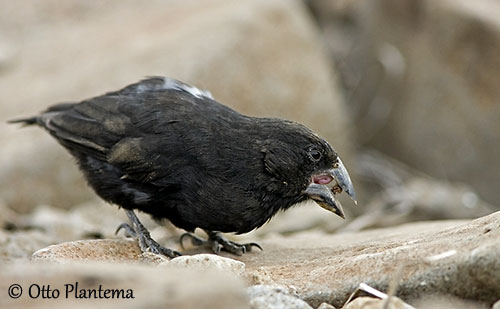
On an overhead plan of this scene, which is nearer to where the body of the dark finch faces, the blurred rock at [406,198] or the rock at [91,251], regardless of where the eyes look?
the blurred rock

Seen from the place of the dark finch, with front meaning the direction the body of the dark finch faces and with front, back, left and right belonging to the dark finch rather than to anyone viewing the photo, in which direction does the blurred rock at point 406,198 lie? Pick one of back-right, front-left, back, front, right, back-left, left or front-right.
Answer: front-left

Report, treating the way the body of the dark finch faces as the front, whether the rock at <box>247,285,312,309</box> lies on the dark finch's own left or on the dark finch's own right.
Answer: on the dark finch's own right

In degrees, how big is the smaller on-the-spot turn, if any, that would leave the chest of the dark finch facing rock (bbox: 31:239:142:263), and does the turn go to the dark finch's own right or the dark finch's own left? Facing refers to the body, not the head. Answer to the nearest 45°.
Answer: approximately 135° to the dark finch's own right

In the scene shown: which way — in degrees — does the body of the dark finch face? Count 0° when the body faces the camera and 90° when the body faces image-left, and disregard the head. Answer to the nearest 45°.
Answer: approximately 270°

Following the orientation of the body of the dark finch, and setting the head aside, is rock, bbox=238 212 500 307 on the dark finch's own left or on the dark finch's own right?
on the dark finch's own right

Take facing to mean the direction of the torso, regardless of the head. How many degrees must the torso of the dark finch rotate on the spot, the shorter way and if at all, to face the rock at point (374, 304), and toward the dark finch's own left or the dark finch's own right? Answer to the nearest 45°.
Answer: approximately 45° to the dark finch's own right

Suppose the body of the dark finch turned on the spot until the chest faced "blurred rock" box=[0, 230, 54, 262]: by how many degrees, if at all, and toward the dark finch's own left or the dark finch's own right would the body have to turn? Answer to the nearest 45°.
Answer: approximately 135° to the dark finch's own left

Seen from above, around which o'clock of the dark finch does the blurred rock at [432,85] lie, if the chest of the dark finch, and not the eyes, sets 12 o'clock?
The blurred rock is roughly at 10 o'clock from the dark finch.

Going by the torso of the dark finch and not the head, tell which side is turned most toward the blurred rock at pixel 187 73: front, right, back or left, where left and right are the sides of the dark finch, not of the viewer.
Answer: left
